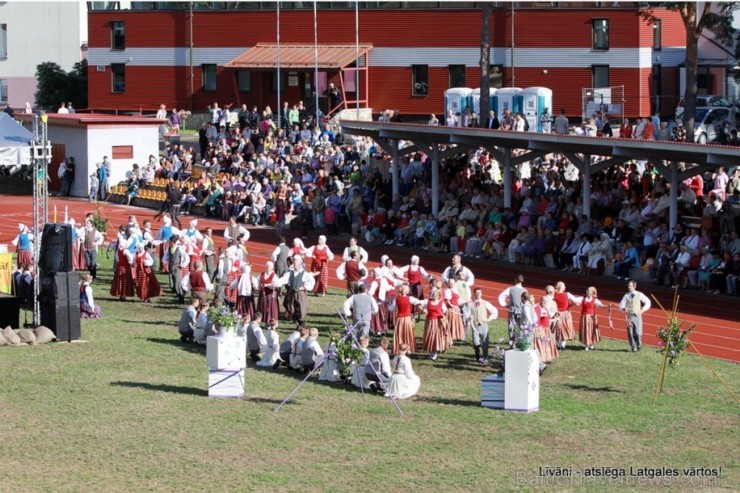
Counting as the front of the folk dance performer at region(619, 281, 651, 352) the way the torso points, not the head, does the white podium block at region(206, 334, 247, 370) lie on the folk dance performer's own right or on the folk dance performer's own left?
on the folk dance performer's own right

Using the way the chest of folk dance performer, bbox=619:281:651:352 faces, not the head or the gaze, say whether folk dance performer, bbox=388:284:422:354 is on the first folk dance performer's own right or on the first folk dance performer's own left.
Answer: on the first folk dance performer's own right

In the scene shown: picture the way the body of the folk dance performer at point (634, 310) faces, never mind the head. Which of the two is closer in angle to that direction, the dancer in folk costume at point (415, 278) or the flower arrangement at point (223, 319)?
the flower arrangement

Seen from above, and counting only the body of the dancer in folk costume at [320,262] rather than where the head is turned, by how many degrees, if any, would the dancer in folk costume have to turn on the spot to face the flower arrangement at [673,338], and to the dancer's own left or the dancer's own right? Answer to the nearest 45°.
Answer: approximately 45° to the dancer's own left

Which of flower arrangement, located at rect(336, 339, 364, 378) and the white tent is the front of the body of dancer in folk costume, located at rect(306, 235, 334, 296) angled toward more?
the flower arrangement

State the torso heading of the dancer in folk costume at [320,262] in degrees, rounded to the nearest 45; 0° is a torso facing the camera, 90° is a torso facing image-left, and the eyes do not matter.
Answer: approximately 0°

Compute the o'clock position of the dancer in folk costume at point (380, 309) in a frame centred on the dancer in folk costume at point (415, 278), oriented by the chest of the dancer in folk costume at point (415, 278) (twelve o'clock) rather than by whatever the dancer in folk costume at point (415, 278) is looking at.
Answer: the dancer in folk costume at point (380, 309) is roughly at 1 o'clock from the dancer in folk costume at point (415, 278).
